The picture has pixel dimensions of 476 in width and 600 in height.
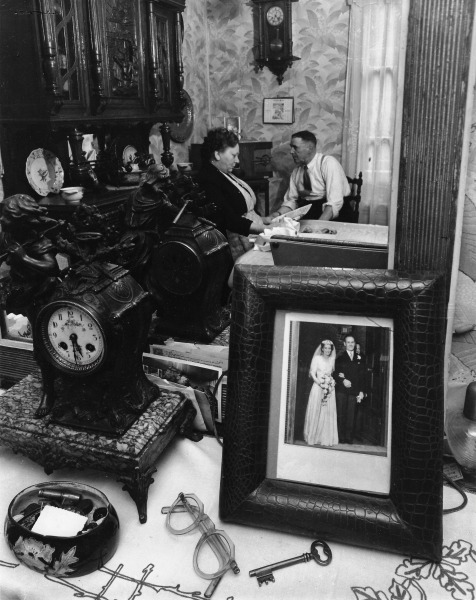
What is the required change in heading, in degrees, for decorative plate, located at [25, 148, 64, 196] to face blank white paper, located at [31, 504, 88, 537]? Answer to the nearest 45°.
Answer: approximately 45° to its right

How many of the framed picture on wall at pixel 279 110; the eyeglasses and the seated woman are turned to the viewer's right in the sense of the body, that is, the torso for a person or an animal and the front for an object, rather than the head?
1

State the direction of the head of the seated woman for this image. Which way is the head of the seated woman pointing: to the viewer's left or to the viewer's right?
to the viewer's right

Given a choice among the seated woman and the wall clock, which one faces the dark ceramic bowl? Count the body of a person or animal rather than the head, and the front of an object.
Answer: the wall clock

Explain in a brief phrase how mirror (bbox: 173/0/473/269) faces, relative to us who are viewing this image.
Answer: facing the viewer

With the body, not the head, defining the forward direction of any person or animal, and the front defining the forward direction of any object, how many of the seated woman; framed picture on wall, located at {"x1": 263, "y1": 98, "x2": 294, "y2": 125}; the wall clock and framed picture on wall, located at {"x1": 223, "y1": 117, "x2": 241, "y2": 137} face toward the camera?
3

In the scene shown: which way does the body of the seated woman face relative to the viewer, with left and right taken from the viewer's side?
facing to the right of the viewer

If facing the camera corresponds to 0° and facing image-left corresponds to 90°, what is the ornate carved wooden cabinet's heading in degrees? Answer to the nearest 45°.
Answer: approximately 315°

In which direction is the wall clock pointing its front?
toward the camera

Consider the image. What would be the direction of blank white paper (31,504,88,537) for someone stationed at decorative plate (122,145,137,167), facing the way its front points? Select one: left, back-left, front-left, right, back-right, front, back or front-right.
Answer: front-right

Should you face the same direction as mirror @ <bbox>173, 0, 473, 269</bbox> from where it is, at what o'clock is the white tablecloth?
The white tablecloth is roughly at 12 o'clock from the mirror.

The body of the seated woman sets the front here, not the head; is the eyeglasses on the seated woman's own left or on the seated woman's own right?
on the seated woman's own right

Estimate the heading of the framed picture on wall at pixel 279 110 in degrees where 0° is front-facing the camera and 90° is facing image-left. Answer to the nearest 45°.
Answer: approximately 0°

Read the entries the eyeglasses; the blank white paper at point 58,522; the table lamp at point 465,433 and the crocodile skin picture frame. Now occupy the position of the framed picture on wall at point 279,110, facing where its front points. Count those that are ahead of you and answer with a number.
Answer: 4

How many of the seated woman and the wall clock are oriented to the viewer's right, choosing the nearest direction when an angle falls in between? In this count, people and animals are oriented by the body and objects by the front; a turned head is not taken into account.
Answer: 1
